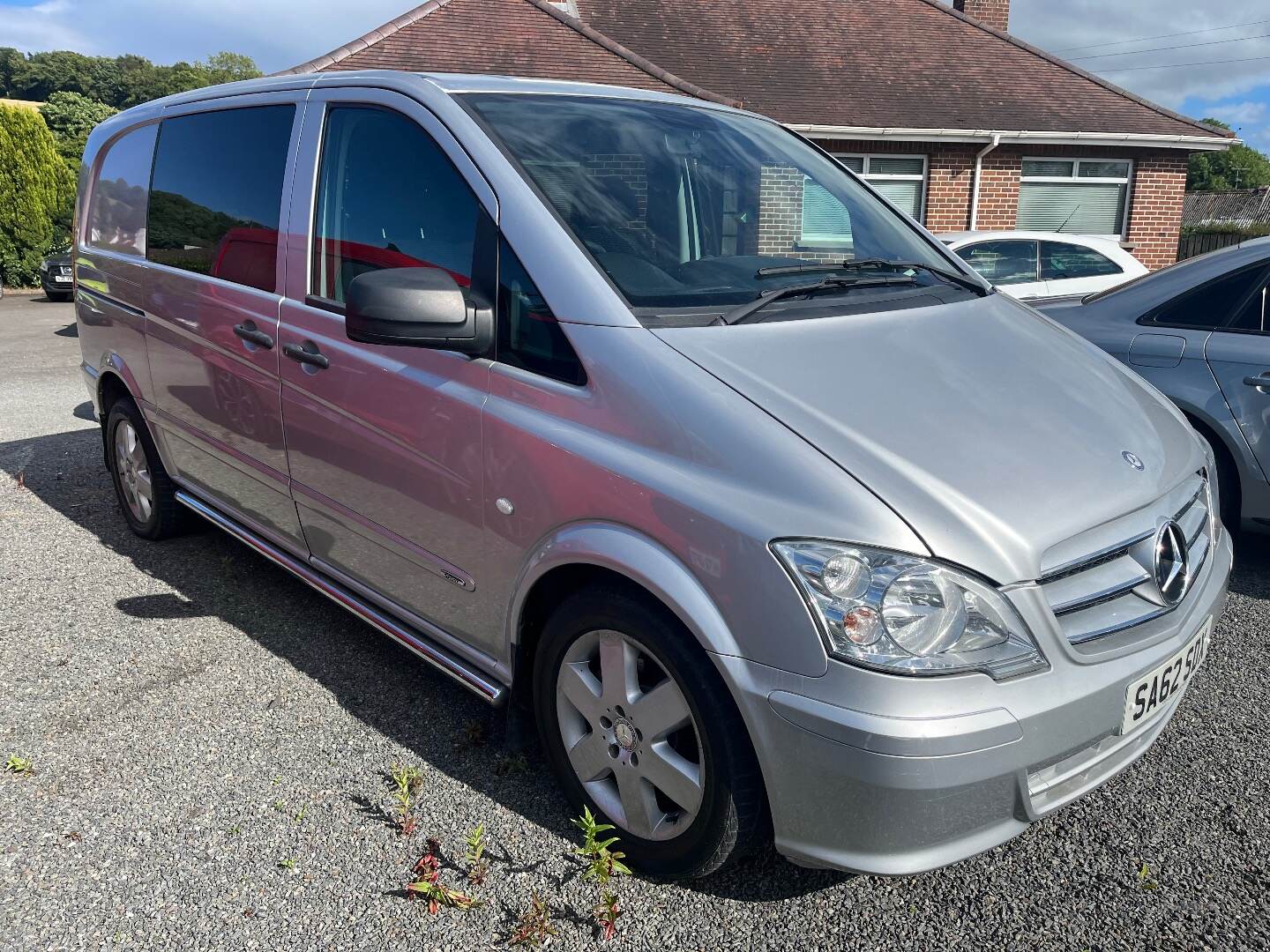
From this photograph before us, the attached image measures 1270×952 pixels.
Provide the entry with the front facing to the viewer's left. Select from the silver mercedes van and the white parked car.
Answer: the white parked car

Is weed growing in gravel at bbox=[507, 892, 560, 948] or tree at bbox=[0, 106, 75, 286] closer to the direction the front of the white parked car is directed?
the tree

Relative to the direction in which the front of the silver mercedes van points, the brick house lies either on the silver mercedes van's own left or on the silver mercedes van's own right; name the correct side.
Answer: on the silver mercedes van's own left

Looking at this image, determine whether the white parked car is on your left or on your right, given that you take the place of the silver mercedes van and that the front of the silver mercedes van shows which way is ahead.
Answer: on your left

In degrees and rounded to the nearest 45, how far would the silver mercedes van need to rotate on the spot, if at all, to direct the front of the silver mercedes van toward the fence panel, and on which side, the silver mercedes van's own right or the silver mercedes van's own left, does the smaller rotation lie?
approximately 90° to the silver mercedes van's own left

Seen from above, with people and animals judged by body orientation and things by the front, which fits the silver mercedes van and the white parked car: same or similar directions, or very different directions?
very different directions

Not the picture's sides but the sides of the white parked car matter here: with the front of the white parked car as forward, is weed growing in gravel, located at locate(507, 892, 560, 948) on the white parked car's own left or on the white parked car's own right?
on the white parked car's own left

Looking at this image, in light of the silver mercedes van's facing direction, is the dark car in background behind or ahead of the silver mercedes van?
behind

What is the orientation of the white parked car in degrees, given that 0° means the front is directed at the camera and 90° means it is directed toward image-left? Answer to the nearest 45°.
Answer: approximately 90°

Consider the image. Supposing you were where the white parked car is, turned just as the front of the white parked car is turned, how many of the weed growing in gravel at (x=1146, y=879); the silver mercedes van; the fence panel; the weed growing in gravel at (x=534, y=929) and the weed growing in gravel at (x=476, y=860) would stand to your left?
4
